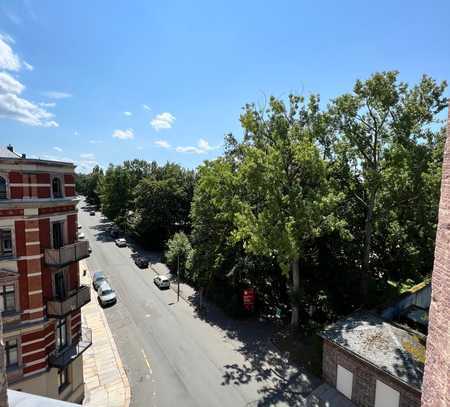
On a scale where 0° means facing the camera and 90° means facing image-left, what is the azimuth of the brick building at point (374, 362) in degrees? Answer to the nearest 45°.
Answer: approximately 45°

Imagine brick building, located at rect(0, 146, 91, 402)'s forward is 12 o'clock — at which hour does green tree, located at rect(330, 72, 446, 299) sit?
The green tree is roughly at 11 o'clock from the brick building.

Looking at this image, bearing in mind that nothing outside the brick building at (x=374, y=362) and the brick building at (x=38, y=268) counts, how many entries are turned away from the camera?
0

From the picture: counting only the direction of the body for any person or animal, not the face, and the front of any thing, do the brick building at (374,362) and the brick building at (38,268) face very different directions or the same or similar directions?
very different directions

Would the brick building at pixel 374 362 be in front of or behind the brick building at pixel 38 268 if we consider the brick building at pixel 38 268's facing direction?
in front

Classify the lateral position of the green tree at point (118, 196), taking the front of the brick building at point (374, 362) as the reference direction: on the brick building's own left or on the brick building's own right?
on the brick building's own right

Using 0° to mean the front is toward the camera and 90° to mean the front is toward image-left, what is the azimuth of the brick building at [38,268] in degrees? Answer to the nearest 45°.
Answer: approximately 315°
